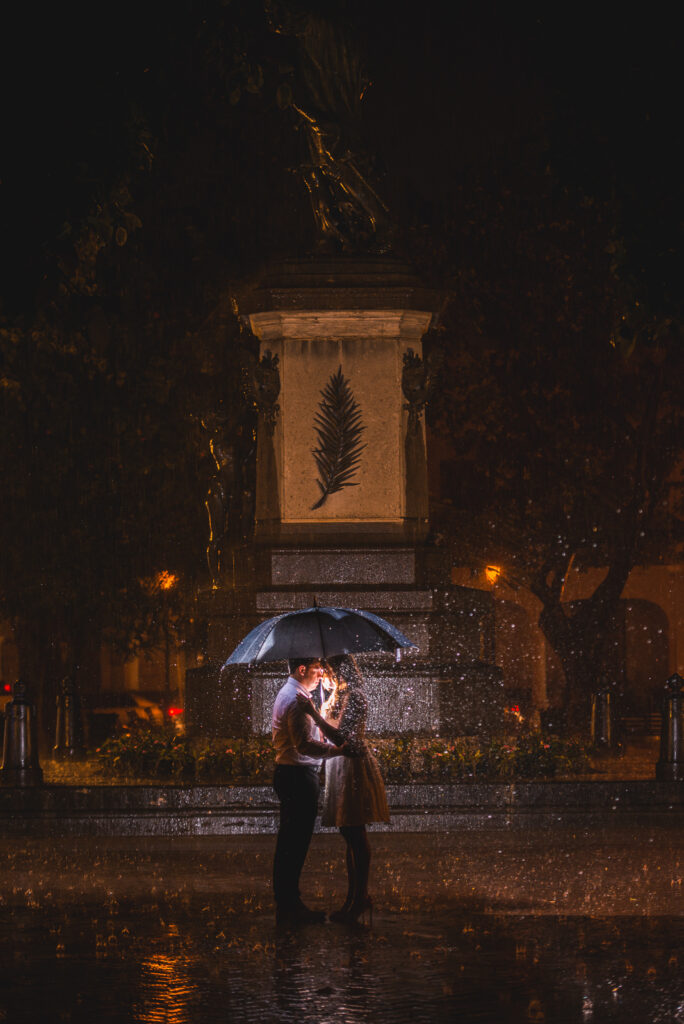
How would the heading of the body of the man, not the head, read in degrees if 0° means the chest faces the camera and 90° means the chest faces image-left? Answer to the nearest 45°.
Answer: approximately 270°

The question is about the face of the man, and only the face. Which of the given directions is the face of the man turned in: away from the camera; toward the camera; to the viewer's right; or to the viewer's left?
to the viewer's right

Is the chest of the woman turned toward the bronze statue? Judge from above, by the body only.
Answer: no

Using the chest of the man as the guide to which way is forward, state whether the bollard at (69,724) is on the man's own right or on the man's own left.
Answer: on the man's own left

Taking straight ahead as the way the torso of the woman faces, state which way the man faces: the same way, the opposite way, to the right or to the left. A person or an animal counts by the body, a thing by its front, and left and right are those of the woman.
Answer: the opposite way

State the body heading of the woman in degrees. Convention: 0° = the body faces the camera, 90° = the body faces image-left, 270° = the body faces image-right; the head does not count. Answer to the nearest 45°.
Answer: approximately 90°

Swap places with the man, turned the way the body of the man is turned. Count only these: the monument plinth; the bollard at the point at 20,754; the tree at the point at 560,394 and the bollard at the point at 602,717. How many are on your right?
0

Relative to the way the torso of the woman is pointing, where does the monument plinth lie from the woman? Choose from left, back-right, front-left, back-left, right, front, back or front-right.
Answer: right

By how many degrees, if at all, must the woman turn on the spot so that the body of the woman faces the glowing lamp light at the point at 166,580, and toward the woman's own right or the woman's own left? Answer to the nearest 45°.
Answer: approximately 90° to the woman's own right

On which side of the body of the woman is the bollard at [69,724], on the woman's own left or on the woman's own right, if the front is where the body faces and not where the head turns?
on the woman's own right

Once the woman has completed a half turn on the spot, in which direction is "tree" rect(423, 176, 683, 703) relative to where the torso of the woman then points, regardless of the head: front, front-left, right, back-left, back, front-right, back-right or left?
left

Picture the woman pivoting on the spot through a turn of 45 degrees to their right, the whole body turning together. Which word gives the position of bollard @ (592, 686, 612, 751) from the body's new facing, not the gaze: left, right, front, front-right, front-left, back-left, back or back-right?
front-right

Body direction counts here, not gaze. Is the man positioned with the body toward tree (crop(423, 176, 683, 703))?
no

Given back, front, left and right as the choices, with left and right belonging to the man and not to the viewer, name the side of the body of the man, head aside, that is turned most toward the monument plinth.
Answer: left
